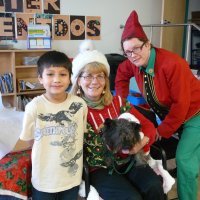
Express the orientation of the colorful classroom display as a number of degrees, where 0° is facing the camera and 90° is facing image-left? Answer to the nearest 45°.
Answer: approximately 0°

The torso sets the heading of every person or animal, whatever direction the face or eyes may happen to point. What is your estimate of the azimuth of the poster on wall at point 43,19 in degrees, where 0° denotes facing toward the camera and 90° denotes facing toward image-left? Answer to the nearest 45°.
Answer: approximately 0°

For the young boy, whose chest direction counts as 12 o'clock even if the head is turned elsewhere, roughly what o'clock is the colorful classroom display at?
The colorful classroom display is roughly at 6 o'clock from the young boy.
